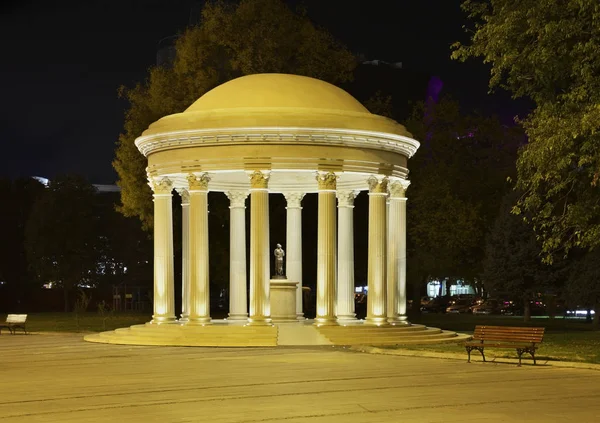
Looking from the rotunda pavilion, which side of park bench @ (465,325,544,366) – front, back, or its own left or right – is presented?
right

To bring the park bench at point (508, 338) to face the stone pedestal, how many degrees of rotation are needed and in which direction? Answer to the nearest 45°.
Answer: approximately 90° to its right

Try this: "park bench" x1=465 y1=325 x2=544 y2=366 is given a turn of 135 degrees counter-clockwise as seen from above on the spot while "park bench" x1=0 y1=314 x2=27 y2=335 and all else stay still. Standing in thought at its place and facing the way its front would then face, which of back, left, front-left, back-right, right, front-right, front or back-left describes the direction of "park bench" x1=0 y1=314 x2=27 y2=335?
back-left
